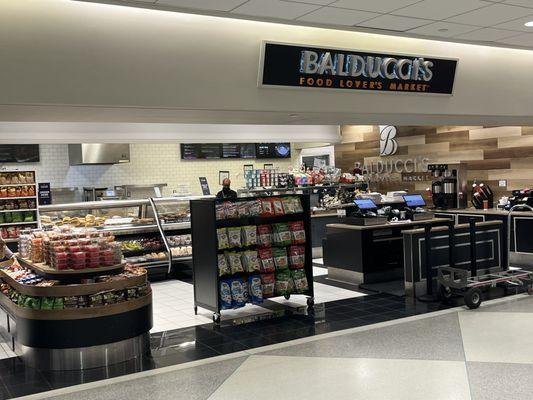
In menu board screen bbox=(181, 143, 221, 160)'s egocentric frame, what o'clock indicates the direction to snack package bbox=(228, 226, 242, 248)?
The snack package is roughly at 12 o'clock from the menu board screen.

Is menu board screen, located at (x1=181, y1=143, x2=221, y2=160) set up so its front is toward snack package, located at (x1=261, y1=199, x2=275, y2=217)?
yes

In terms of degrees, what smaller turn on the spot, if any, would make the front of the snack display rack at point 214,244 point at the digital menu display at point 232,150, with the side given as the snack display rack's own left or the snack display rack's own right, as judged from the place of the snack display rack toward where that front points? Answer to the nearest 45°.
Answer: approximately 135° to the snack display rack's own left

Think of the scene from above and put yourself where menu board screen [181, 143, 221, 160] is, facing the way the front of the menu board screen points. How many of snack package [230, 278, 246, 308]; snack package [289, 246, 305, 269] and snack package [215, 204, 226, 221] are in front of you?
3

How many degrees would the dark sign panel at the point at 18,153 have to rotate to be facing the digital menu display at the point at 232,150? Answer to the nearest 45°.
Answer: approximately 90° to its left

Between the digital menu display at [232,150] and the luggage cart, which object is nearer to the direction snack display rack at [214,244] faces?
the luggage cart

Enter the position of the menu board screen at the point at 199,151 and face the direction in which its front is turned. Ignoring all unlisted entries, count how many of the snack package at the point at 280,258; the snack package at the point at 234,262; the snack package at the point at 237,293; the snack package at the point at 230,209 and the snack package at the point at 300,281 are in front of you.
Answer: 5

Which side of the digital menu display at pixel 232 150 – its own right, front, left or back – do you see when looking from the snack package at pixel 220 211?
front

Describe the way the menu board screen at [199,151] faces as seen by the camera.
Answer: facing the viewer

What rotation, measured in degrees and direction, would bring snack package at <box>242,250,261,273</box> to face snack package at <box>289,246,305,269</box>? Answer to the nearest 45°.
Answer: approximately 90° to its left

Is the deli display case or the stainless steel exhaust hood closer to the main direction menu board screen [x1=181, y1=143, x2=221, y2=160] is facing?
the deli display case

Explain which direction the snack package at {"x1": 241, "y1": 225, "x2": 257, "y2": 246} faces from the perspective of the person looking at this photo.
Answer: facing the viewer and to the right of the viewer
